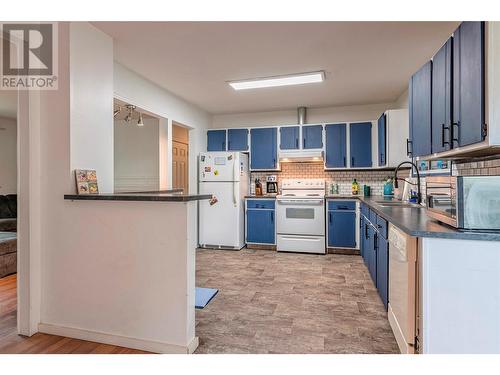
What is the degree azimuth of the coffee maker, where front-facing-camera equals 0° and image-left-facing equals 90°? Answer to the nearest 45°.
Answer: approximately 0°

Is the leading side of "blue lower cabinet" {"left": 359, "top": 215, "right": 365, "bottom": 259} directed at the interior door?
yes

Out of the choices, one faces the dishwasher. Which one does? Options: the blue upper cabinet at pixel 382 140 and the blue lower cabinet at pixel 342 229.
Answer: the blue lower cabinet

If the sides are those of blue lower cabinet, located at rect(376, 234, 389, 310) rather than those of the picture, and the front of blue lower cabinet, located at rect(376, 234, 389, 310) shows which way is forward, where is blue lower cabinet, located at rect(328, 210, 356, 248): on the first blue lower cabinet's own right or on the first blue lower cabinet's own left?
on the first blue lower cabinet's own right

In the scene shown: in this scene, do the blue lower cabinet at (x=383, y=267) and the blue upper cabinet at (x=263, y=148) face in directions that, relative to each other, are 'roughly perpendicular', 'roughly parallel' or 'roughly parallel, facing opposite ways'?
roughly perpendicular

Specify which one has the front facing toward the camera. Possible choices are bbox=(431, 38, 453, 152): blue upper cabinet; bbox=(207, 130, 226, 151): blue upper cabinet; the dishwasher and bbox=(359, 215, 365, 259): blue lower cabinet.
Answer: bbox=(207, 130, 226, 151): blue upper cabinet

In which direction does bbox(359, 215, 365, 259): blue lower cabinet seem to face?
to the viewer's left

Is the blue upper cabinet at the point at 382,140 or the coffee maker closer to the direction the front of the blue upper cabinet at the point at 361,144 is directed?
the blue upper cabinet

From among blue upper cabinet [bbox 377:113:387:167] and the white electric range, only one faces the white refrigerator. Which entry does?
the blue upper cabinet

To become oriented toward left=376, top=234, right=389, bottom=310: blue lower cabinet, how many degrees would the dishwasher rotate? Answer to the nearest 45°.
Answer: approximately 90° to its right

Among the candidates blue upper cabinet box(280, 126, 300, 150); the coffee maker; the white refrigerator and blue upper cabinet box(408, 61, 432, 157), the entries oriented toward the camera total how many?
3

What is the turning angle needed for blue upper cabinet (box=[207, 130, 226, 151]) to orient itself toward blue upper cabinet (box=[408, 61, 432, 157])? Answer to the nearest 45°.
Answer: approximately 45° to its left
